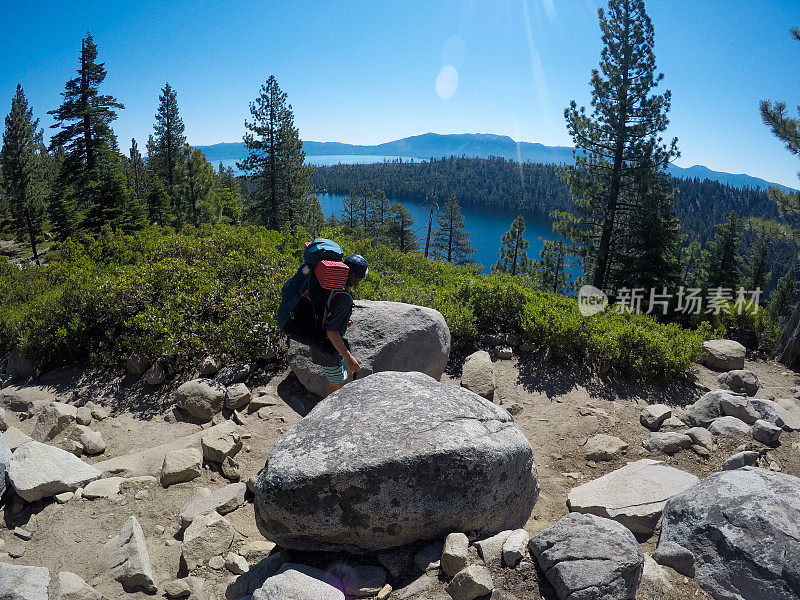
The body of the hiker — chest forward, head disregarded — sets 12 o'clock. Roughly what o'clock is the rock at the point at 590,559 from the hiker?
The rock is roughly at 2 o'clock from the hiker.

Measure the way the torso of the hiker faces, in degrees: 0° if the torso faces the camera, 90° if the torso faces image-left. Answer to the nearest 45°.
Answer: approximately 270°

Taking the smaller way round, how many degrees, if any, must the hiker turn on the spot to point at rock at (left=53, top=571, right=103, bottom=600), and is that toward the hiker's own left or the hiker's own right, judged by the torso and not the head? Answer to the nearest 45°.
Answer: approximately 135° to the hiker's own right

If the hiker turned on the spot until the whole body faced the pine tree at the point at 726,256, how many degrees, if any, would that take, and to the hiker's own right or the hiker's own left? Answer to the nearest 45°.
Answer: approximately 45° to the hiker's own left

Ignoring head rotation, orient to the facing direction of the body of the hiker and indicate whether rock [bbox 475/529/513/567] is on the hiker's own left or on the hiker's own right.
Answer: on the hiker's own right

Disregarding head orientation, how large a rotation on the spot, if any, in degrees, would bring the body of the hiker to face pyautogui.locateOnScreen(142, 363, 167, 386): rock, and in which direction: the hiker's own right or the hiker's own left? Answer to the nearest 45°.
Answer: approximately 135° to the hiker's own left

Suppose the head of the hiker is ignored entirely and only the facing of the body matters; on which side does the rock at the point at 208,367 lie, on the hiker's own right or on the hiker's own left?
on the hiker's own left

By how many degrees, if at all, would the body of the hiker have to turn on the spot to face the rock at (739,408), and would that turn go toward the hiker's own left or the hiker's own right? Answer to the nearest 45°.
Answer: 0° — they already face it

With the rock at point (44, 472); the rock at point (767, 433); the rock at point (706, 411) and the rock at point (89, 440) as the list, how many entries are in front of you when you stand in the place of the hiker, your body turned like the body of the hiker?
2

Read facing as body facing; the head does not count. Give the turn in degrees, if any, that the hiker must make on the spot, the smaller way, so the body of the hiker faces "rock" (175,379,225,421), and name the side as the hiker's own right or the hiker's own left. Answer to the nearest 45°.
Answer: approximately 135° to the hiker's own left

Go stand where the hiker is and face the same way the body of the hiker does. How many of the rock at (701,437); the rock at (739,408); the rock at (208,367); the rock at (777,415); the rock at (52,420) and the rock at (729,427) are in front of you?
4
